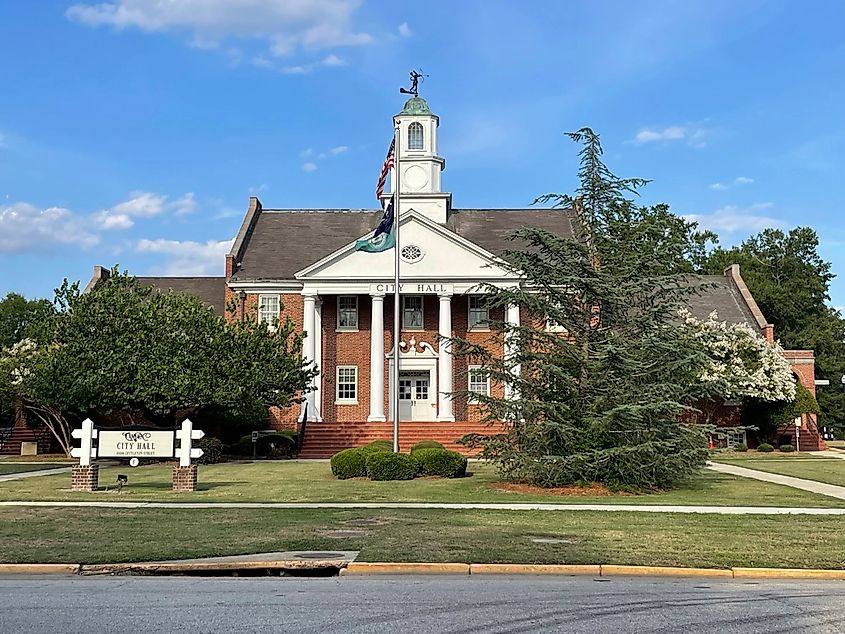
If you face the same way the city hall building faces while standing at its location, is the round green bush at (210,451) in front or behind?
in front

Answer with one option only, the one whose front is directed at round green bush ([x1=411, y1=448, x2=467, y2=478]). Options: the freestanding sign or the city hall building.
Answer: the city hall building

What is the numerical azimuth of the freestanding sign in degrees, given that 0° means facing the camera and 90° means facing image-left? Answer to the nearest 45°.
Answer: approximately 0°

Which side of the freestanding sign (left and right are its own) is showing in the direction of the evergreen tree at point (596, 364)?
left

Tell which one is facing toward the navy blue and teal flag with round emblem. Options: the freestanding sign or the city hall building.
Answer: the city hall building

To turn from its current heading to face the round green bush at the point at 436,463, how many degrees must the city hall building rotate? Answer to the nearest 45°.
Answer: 0° — it already faces it

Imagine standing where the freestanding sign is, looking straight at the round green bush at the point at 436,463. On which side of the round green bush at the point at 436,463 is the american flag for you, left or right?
left

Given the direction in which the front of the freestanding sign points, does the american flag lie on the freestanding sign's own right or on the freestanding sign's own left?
on the freestanding sign's own left

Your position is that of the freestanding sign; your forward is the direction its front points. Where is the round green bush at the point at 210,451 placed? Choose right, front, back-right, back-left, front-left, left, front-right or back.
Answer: back

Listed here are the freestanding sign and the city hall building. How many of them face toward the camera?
2

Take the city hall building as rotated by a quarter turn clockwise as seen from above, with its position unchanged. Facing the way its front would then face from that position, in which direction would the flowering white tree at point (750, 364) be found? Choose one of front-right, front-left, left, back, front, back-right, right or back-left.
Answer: back

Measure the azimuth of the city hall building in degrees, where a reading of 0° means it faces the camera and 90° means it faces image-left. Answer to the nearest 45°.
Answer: approximately 0°
